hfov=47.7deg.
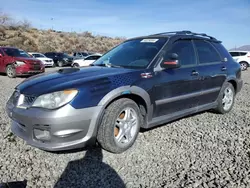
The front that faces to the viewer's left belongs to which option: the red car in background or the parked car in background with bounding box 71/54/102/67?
the parked car in background

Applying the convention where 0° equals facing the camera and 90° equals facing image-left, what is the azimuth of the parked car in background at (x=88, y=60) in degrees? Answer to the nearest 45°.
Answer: approximately 90°

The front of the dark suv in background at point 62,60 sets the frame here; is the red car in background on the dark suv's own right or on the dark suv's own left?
on the dark suv's own right

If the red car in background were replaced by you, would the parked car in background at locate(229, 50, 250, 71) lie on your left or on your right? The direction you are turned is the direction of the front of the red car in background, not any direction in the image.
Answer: on your left

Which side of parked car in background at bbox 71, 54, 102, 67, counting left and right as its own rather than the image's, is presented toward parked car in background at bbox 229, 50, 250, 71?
back

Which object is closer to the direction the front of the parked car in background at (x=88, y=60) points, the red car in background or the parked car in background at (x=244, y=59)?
the red car in background

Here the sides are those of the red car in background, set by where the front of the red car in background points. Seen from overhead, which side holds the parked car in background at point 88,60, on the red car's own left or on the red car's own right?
on the red car's own left

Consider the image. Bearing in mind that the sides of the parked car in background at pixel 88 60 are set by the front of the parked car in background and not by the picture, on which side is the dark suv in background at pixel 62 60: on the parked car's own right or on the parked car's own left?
on the parked car's own right

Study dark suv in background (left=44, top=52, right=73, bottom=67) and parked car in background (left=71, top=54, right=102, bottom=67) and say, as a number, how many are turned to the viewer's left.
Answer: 1
